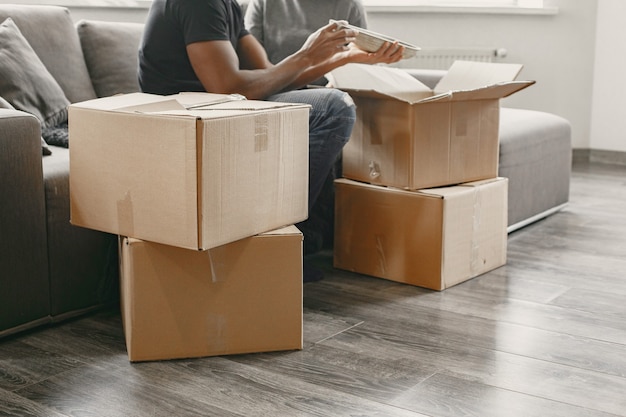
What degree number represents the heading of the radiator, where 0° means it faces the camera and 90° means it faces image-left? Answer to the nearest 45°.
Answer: approximately 0°

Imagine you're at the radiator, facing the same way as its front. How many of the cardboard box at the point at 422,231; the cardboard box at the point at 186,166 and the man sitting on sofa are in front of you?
3

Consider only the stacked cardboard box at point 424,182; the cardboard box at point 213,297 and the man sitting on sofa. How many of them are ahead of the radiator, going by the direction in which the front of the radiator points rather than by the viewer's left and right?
3

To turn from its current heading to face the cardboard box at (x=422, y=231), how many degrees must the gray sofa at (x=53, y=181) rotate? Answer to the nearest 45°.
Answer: approximately 45° to its left

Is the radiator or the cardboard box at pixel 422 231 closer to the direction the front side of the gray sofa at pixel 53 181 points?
the cardboard box

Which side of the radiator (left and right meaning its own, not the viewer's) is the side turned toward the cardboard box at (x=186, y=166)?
front

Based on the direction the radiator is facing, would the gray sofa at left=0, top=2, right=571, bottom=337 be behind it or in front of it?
in front

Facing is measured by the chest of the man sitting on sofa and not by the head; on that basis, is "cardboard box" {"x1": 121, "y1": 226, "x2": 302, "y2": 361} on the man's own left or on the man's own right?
on the man's own right
